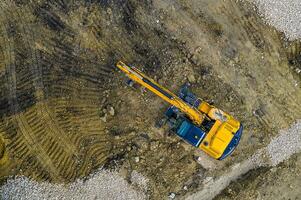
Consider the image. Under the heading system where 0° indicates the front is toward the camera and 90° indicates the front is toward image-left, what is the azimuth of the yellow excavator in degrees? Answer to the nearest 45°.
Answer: approximately 135°
